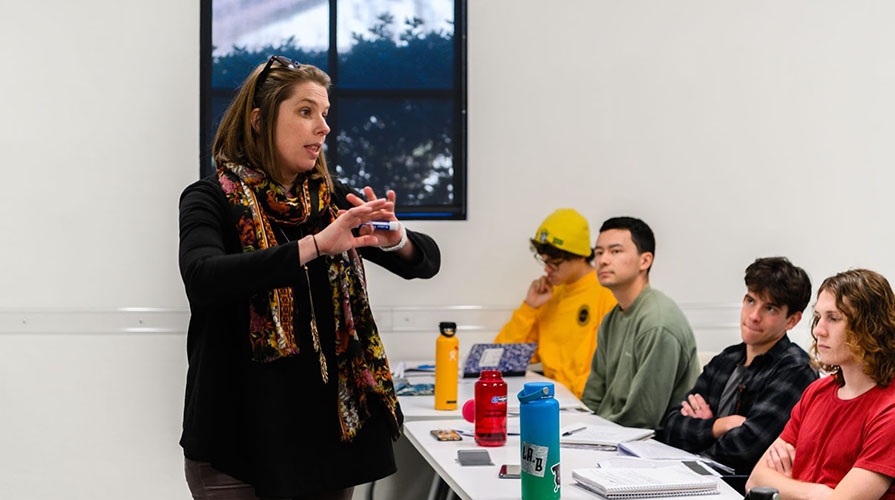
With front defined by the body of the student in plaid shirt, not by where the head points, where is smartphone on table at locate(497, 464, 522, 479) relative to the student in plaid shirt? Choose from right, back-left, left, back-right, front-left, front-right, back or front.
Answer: front

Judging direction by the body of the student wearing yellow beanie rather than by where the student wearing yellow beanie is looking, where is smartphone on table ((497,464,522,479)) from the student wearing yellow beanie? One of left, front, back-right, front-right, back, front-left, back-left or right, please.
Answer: front-left

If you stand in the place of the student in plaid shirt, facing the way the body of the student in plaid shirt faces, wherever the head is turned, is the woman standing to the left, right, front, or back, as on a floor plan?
front

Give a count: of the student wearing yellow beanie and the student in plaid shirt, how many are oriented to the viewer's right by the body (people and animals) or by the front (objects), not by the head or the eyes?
0

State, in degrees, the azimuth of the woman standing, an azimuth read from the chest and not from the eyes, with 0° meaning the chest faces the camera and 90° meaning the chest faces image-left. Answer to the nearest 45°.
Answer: approximately 315°

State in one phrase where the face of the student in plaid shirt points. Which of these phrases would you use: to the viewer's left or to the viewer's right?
to the viewer's left

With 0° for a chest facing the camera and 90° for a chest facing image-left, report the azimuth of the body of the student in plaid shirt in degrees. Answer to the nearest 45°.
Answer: approximately 45°

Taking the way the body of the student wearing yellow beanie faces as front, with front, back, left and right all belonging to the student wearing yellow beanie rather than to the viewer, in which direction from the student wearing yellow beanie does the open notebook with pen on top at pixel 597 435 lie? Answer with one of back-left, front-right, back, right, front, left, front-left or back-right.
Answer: front-left

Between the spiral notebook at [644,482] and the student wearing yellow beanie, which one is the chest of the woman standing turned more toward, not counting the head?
the spiral notebook
